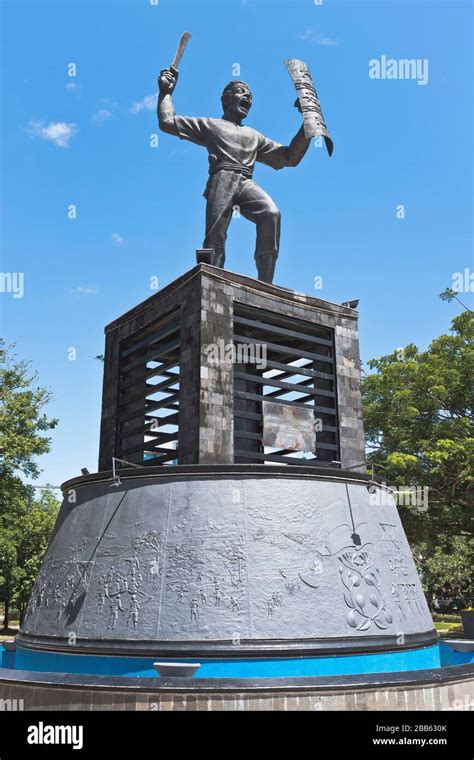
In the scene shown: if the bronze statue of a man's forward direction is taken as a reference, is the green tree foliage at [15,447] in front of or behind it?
behind

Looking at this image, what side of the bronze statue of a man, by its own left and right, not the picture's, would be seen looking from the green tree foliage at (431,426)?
left

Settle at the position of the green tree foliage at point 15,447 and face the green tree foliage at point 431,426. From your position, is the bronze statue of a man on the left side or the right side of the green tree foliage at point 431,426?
right

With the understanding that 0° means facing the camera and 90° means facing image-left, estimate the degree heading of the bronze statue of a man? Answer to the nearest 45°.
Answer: approximately 315°
